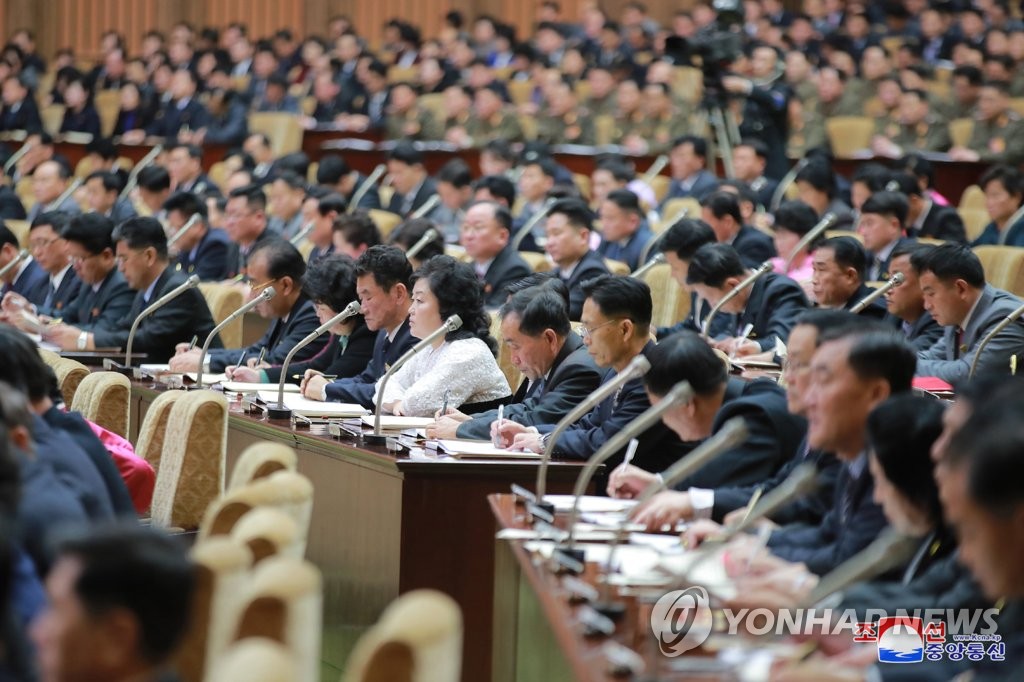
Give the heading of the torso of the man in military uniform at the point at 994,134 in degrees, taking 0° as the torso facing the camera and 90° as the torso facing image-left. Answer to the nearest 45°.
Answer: approximately 45°

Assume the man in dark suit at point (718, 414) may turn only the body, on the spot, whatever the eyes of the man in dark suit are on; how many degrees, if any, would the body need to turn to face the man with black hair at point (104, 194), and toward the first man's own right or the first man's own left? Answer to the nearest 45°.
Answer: approximately 45° to the first man's own right

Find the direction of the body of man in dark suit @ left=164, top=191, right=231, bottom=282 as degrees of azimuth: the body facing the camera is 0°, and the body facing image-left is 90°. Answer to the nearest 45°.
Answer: approximately 45°

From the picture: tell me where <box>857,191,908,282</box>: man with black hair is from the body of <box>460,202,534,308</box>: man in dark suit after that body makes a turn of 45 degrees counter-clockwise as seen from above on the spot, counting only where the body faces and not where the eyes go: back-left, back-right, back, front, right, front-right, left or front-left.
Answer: left

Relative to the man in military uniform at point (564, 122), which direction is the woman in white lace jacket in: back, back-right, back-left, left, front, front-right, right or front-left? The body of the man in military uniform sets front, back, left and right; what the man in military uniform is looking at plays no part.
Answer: front-left

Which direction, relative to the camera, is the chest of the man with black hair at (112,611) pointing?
to the viewer's left

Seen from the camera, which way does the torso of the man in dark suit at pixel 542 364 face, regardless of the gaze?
to the viewer's left

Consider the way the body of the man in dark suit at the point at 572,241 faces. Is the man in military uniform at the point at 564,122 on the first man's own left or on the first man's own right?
on the first man's own right

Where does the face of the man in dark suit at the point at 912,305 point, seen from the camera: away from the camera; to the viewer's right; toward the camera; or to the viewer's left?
to the viewer's left

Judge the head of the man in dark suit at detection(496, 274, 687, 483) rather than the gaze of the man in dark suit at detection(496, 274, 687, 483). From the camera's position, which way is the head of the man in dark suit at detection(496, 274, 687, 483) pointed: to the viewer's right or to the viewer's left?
to the viewer's left

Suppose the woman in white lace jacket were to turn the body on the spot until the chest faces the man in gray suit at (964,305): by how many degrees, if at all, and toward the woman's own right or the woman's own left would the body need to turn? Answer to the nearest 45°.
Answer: approximately 180°

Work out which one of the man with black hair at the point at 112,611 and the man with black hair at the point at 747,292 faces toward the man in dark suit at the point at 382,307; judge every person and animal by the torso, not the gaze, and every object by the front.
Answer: the man with black hair at the point at 747,292

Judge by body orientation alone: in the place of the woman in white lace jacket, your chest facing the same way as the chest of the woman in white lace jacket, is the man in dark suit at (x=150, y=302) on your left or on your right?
on your right

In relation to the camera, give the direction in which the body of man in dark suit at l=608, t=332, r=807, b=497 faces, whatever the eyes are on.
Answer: to the viewer's left
